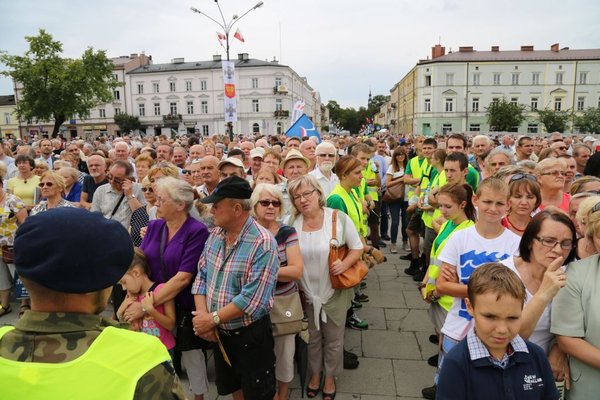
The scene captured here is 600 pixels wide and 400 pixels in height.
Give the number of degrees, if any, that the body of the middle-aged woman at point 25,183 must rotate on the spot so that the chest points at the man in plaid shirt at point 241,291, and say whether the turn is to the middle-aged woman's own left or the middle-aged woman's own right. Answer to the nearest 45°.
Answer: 0° — they already face them

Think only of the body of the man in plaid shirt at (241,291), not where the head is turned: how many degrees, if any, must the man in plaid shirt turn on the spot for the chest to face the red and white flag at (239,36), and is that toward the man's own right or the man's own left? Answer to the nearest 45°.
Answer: approximately 135° to the man's own right

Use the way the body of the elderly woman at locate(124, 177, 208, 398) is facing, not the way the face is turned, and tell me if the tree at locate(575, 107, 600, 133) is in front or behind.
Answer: behind

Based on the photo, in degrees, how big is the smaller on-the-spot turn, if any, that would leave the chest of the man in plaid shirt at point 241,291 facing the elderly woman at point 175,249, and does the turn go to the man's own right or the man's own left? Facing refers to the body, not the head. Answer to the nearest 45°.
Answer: approximately 90° to the man's own right

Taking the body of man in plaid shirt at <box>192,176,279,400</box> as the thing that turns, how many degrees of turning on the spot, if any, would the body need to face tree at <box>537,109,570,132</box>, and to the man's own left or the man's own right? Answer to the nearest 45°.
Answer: approximately 180°

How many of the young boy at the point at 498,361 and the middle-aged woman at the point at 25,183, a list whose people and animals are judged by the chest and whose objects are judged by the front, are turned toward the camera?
2

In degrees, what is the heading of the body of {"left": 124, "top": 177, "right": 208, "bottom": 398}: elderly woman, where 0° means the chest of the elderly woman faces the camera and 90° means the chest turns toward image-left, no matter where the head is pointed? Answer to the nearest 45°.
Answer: approximately 45°

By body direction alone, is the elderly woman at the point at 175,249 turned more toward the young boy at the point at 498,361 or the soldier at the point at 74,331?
the soldier

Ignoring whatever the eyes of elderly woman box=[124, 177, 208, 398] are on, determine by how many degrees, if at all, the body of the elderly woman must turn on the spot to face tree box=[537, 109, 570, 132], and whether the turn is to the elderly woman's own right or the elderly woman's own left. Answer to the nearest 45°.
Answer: approximately 180°

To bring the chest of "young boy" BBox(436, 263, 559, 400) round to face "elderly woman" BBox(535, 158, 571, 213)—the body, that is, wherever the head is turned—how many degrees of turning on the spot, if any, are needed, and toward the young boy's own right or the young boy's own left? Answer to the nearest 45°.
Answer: approximately 180°

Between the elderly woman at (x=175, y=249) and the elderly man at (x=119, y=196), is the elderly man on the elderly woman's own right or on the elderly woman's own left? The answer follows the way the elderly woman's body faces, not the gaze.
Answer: on the elderly woman's own right
